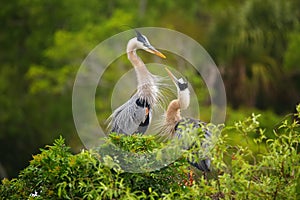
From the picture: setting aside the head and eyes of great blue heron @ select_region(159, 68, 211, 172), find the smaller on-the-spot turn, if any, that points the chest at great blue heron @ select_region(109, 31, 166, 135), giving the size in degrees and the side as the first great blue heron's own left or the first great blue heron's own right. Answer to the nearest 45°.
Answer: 0° — it already faces it

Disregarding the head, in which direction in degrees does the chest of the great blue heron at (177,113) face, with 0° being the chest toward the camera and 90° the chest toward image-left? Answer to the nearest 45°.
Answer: approximately 90°

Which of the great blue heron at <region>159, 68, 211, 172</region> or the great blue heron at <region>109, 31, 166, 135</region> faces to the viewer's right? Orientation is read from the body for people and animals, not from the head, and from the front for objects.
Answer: the great blue heron at <region>109, 31, 166, 135</region>

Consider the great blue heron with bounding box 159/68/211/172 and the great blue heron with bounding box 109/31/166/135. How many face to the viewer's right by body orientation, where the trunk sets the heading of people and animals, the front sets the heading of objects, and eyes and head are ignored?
1

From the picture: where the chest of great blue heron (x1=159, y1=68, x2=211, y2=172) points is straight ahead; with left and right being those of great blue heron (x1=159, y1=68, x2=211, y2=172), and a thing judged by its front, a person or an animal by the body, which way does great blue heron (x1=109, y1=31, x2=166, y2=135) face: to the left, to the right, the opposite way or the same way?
the opposite way

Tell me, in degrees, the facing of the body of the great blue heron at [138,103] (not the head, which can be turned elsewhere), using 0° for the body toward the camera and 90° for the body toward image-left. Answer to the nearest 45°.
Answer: approximately 270°
